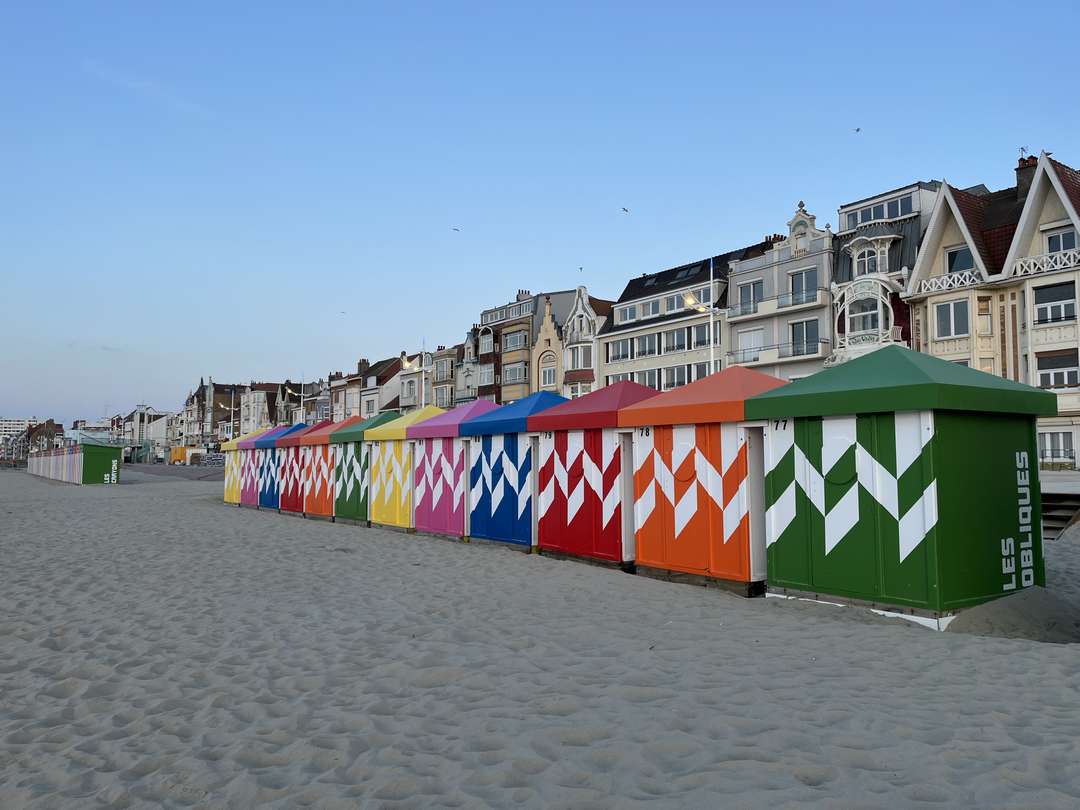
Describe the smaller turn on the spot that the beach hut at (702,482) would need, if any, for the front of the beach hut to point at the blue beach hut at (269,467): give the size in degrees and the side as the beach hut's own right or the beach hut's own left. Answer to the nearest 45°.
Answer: approximately 90° to the beach hut's own right

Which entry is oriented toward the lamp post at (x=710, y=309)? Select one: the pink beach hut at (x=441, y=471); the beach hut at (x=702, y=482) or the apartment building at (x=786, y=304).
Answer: the apartment building

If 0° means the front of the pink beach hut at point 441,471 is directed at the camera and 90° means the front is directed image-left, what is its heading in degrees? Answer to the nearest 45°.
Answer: approximately 45°

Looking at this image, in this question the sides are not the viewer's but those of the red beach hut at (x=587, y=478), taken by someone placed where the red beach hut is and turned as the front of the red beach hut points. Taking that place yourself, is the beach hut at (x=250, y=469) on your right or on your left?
on your right

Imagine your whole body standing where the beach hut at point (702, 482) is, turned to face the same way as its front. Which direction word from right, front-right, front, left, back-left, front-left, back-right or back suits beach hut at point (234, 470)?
right

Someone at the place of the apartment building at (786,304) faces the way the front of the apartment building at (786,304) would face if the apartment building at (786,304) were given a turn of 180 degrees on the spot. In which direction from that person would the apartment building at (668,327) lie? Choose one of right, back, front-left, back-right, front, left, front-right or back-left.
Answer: left

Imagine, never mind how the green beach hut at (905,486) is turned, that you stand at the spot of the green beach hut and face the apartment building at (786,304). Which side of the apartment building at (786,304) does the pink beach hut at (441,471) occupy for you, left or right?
left

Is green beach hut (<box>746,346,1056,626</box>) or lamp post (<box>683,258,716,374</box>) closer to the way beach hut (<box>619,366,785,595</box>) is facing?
the green beach hut

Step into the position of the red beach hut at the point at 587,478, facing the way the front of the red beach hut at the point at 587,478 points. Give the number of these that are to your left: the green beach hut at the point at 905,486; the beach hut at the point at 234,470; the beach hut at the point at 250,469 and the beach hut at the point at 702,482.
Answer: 2
